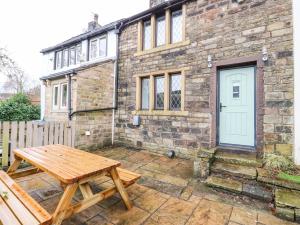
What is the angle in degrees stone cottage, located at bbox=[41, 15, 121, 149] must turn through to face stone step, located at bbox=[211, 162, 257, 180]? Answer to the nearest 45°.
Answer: approximately 90° to its left

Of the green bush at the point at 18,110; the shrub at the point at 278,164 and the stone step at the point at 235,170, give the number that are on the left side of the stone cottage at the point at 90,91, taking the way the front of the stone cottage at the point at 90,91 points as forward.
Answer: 2

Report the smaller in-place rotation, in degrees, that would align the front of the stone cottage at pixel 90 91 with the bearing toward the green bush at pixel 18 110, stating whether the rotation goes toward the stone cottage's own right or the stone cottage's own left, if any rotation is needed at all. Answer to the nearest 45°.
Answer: approximately 90° to the stone cottage's own right

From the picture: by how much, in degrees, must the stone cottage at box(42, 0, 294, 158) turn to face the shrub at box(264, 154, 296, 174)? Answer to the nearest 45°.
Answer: approximately 90° to its left

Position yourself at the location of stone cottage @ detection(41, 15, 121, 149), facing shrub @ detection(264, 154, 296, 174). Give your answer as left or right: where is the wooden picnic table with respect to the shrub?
right

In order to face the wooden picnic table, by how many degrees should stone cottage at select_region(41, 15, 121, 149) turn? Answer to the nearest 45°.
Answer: approximately 45° to its left

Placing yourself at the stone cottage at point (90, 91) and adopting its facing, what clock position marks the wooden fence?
The wooden fence is roughly at 12 o'clock from the stone cottage.

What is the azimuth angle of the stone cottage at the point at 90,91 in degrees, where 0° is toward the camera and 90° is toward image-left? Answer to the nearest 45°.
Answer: approximately 45°
